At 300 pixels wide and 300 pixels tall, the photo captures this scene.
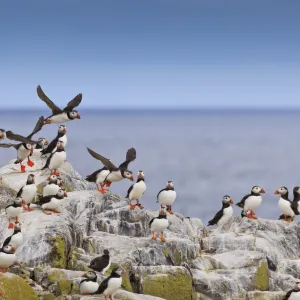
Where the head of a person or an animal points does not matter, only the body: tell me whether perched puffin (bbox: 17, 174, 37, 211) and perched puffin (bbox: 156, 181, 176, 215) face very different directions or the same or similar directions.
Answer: same or similar directions

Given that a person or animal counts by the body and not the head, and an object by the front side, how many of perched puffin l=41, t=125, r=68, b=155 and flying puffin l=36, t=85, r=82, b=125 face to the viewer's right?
2

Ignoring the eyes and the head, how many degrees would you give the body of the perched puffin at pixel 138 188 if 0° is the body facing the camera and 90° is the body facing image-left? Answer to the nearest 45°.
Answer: approximately 315°

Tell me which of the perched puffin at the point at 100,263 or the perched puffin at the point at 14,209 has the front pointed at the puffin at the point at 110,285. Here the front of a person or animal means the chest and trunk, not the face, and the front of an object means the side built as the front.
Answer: the perched puffin at the point at 14,209

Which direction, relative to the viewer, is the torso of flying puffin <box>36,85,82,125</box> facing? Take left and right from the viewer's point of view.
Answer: facing to the right of the viewer

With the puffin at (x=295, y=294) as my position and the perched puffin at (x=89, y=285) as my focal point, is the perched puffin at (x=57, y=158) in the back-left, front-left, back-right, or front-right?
front-right

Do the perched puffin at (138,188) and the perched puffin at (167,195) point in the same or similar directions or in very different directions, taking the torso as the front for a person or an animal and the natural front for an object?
same or similar directions

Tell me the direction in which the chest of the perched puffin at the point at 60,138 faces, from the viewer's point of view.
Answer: to the viewer's right

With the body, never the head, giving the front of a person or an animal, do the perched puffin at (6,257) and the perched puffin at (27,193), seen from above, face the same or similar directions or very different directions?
same or similar directions

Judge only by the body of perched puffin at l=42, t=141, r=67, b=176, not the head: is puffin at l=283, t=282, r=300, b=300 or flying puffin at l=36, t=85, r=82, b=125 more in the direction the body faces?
the puffin

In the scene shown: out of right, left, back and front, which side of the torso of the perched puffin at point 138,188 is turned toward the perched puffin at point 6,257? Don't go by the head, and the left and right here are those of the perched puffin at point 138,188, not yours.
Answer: right

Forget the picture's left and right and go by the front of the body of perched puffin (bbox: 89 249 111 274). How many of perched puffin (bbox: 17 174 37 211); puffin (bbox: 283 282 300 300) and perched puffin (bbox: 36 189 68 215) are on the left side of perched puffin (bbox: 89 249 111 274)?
2

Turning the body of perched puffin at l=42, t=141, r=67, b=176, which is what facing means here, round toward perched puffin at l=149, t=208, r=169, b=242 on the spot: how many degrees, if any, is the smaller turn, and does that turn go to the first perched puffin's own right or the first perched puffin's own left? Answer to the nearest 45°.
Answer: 0° — it already faces it
